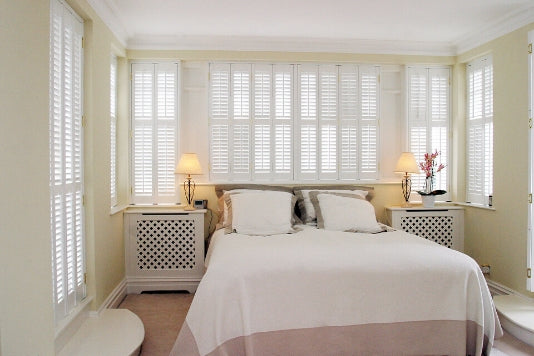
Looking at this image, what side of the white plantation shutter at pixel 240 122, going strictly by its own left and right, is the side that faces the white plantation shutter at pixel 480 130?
left

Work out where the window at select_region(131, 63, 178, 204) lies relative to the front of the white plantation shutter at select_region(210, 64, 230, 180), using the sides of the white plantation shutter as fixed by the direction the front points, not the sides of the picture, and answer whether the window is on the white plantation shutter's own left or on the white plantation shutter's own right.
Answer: on the white plantation shutter's own right

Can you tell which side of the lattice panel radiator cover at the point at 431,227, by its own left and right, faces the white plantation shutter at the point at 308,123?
right

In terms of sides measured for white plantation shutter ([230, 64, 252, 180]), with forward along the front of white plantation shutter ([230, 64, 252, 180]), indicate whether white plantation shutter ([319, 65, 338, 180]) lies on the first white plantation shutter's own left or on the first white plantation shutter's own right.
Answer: on the first white plantation shutter's own left

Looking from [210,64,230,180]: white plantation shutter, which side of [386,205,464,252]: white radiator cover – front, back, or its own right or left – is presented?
right

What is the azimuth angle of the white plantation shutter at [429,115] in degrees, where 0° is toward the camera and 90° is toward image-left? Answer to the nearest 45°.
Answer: approximately 0°

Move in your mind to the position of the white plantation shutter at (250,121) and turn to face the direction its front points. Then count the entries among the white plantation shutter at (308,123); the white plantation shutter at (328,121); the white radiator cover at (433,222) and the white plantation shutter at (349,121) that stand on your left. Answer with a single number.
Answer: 4

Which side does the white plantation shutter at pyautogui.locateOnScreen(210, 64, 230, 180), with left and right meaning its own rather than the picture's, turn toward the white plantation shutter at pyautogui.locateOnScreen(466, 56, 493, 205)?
left

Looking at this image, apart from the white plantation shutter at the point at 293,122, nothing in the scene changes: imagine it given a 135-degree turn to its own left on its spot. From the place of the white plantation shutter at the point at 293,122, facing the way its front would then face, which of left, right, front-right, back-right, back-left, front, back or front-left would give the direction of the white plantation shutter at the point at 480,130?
front-right

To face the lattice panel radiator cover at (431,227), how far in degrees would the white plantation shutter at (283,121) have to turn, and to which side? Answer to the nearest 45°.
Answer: approximately 90° to its left

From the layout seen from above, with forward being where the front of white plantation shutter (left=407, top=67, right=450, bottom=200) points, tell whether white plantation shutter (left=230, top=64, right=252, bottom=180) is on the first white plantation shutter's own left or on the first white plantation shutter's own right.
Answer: on the first white plantation shutter's own right

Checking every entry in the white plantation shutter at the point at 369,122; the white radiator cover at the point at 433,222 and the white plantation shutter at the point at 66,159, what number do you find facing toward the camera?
2
